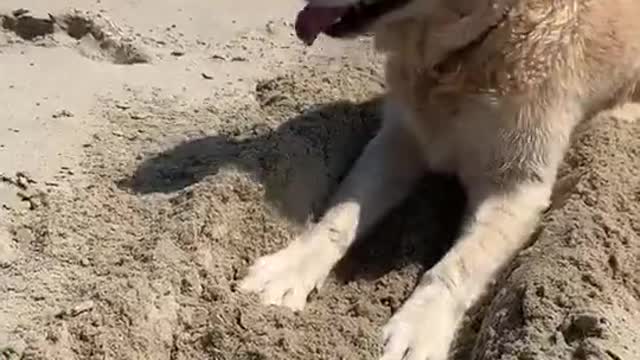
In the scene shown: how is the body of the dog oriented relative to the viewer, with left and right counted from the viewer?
facing the viewer and to the left of the viewer
